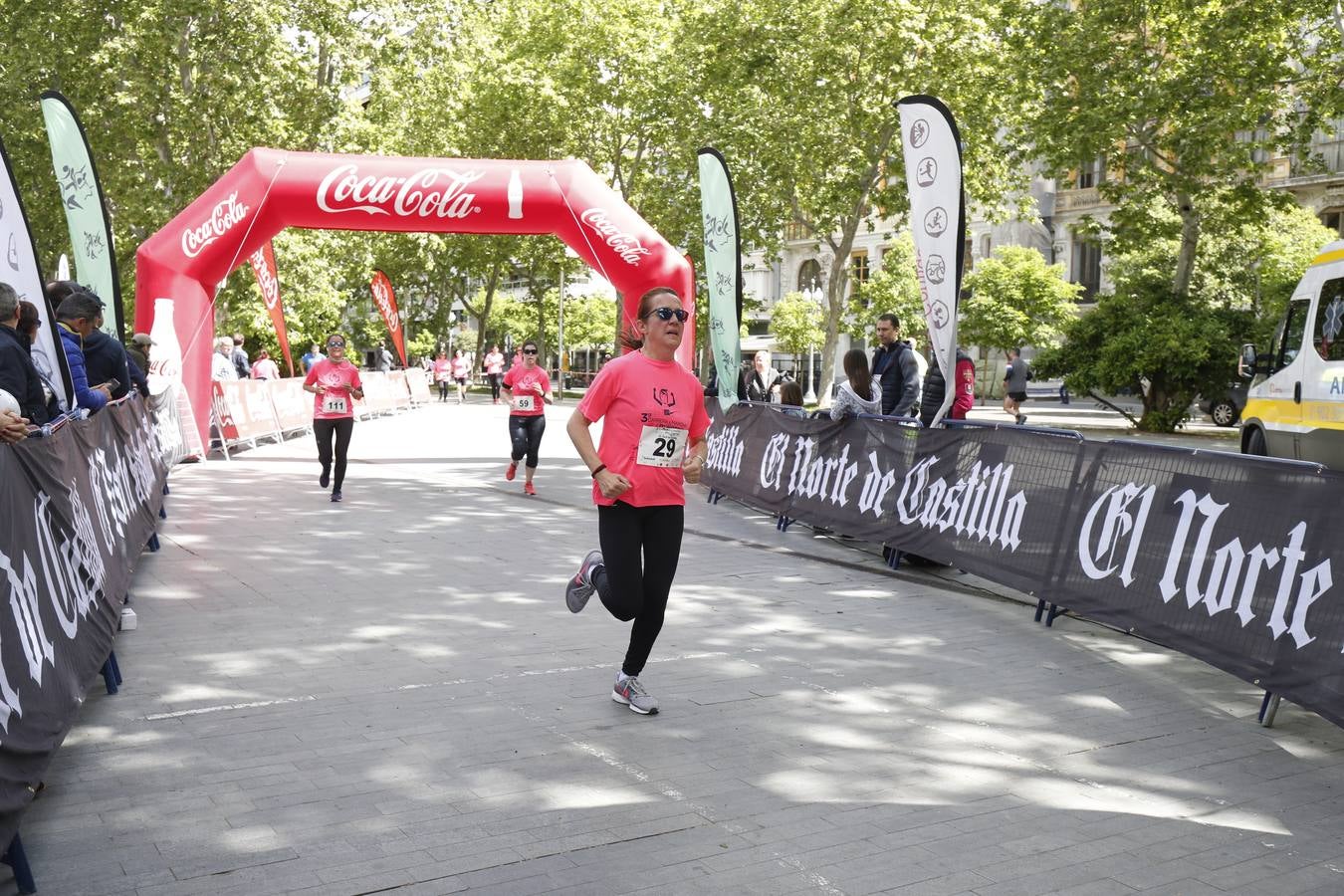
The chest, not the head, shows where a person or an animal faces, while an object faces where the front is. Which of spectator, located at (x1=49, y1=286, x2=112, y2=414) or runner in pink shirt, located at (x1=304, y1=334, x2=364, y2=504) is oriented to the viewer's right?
the spectator

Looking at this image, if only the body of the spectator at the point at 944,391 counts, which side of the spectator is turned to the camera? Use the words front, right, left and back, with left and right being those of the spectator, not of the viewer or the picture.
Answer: left

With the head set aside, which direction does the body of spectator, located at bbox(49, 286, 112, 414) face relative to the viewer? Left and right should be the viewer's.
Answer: facing to the right of the viewer

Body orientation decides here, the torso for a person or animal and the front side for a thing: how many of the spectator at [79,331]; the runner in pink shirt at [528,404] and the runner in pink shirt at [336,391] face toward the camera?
2

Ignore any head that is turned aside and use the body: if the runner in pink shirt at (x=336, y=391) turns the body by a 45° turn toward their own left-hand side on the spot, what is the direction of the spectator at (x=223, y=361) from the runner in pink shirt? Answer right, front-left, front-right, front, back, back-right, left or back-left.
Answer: back-left

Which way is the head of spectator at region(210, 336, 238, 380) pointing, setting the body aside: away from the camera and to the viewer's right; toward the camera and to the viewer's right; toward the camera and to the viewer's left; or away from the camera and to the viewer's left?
toward the camera and to the viewer's right

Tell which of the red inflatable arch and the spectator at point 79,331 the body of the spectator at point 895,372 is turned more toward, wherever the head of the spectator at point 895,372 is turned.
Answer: the spectator

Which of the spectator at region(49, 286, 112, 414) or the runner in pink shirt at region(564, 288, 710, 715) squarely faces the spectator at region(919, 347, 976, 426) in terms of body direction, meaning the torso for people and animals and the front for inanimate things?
the spectator at region(49, 286, 112, 414)
